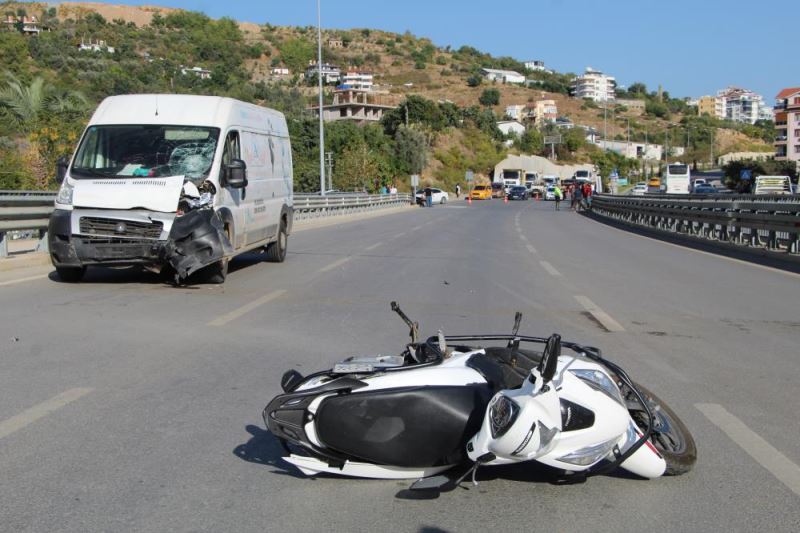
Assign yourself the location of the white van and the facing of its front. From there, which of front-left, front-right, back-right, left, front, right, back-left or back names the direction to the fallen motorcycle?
front-left

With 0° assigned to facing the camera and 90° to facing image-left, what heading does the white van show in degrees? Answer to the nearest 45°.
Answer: approximately 45°

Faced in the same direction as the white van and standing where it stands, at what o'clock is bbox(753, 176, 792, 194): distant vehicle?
The distant vehicle is roughly at 6 o'clock from the white van.

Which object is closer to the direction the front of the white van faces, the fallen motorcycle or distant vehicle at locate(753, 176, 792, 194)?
the fallen motorcycle

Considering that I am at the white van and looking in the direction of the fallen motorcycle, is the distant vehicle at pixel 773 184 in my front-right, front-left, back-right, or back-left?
back-left

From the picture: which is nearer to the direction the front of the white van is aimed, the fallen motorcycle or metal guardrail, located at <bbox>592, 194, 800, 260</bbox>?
the fallen motorcycle
